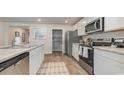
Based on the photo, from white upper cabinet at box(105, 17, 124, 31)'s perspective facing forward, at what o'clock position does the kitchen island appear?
The kitchen island is roughly at 12 o'clock from the white upper cabinet.

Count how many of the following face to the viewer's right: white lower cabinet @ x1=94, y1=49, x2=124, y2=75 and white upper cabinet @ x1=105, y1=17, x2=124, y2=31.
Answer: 0

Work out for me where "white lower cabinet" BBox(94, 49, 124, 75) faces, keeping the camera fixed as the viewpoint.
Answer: facing the viewer and to the left of the viewer

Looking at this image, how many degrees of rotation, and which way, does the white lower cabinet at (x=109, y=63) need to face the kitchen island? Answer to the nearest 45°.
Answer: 0° — it already faces it
